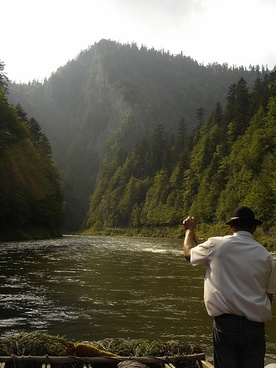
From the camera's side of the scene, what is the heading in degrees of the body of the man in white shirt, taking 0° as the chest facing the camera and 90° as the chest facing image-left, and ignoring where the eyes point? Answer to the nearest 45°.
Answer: approximately 180°
